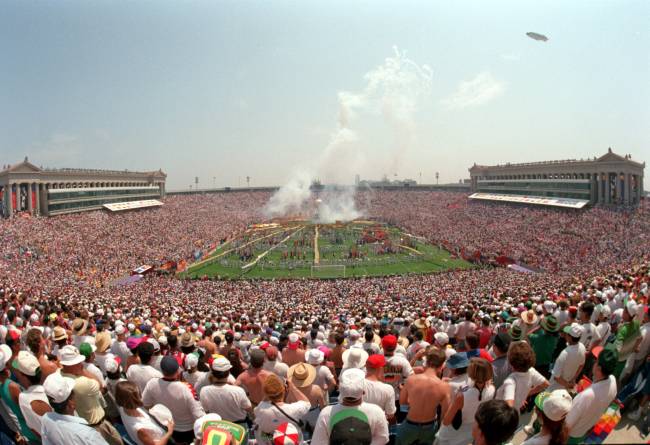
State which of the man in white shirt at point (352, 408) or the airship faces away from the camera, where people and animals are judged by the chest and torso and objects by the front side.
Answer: the man in white shirt

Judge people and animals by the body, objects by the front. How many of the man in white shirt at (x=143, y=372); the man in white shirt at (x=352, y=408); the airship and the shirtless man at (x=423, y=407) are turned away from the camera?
3

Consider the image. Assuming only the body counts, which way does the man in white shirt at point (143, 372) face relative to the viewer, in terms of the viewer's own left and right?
facing away from the viewer

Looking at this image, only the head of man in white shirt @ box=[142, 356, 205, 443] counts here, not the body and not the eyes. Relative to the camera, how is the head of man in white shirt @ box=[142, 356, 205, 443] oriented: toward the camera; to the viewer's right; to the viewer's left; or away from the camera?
away from the camera

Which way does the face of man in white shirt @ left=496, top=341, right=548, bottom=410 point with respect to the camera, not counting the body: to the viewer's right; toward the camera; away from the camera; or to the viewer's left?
away from the camera

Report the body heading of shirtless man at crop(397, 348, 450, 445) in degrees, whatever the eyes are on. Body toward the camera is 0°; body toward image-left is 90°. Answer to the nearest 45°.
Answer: approximately 180°

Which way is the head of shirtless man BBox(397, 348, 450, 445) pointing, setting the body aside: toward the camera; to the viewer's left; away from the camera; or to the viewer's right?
away from the camera

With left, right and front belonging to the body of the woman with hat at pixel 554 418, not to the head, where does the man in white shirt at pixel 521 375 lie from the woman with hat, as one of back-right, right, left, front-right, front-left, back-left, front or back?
front-right
